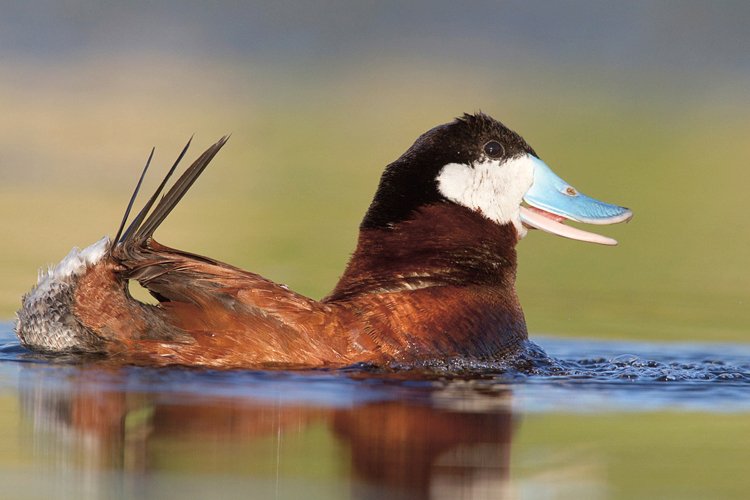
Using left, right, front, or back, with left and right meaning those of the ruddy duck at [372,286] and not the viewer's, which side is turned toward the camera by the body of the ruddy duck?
right
